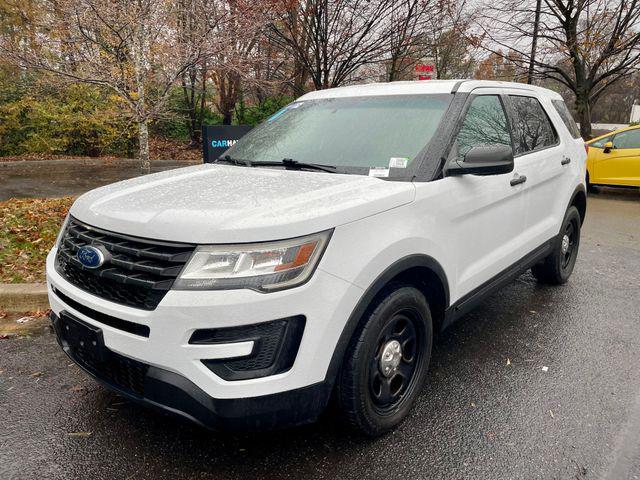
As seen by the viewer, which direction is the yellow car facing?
to the viewer's left

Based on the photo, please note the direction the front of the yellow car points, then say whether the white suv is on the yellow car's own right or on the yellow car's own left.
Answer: on the yellow car's own left

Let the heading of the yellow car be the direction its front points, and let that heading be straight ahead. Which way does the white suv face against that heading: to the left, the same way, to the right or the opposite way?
to the left

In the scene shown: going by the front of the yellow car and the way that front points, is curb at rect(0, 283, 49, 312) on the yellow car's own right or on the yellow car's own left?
on the yellow car's own left

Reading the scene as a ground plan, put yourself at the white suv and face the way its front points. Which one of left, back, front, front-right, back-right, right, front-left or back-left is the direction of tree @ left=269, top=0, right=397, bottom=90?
back-right

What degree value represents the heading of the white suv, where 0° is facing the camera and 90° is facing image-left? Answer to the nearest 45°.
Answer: approximately 45°
